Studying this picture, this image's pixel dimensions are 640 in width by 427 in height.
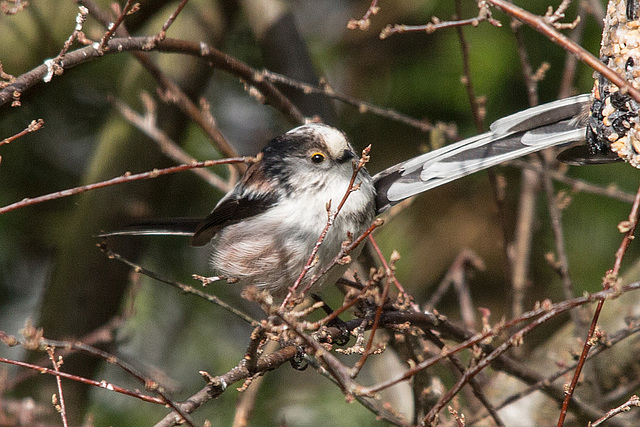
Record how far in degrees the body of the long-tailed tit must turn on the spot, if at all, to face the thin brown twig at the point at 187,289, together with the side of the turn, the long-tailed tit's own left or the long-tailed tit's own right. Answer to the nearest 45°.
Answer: approximately 90° to the long-tailed tit's own right

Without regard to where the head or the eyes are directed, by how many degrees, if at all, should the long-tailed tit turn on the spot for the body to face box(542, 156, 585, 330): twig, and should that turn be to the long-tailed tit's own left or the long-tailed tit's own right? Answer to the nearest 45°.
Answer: approximately 90° to the long-tailed tit's own left

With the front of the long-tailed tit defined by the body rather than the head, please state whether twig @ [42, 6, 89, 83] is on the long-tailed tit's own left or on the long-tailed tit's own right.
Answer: on the long-tailed tit's own right
